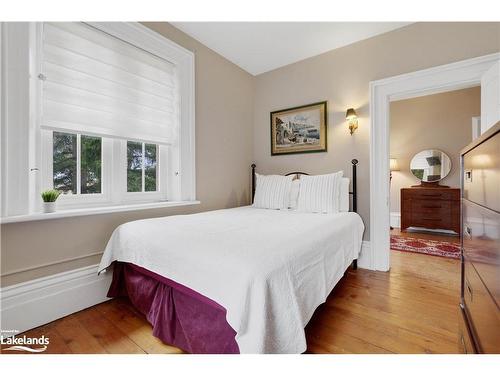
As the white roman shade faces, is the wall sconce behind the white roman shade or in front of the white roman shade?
in front

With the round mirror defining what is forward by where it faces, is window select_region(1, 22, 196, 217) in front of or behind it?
in front

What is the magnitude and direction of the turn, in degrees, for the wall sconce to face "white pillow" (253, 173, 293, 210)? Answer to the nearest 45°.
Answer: approximately 45° to its right

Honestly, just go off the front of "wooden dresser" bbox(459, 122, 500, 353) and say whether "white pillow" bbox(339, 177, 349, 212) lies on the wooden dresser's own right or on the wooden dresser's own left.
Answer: on the wooden dresser's own right

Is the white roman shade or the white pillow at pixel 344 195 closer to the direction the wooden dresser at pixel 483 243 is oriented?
the white roman shade

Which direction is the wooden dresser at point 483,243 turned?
to the viewer's left

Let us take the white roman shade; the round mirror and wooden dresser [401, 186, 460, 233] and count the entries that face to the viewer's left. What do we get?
0

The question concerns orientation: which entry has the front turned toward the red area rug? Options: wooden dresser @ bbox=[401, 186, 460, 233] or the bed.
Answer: the wooden dresser

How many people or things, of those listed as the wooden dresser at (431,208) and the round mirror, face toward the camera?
2

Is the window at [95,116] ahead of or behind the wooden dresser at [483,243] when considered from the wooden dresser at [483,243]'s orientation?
ahead

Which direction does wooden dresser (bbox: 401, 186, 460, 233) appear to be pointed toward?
toward the camera

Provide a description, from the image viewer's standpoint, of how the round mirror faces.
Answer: facing the viewer
